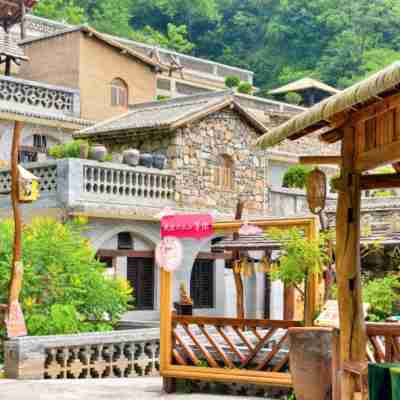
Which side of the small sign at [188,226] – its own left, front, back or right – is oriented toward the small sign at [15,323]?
right

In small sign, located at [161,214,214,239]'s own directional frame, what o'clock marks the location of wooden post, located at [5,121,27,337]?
The wooden post is roughly at 4 o'clock from the small sign.

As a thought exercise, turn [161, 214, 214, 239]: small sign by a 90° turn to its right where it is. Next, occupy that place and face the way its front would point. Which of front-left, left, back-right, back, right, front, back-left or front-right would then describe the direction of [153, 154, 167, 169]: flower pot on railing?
right

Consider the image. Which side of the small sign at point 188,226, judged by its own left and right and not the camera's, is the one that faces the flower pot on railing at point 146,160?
back

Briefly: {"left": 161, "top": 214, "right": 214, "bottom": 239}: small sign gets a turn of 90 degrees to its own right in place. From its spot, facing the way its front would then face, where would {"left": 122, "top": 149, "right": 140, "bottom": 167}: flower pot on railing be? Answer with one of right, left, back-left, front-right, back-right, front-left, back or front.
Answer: right

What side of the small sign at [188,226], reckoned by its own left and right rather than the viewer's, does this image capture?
front

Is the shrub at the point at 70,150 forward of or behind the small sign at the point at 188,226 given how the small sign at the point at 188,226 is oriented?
behind

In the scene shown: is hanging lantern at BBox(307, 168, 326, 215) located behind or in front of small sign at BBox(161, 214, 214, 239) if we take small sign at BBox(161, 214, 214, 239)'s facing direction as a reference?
in front

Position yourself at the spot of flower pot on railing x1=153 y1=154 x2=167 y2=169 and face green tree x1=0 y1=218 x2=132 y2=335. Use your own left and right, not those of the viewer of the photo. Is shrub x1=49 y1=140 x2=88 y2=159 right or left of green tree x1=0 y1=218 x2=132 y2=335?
right

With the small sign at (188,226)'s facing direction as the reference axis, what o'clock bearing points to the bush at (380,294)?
The bush is roughly at 8 o'clock from the small sign.

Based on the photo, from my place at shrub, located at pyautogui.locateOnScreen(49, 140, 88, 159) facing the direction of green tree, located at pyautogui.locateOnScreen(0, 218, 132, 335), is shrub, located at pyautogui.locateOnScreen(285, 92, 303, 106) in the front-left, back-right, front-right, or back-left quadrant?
back-left
